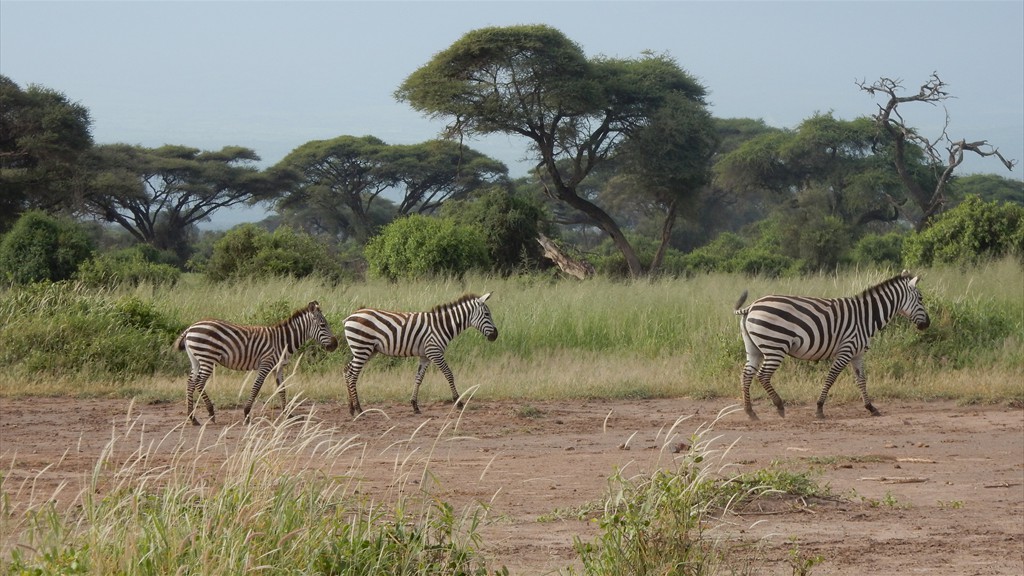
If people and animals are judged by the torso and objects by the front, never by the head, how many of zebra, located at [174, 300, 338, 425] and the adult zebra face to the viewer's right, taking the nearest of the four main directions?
2

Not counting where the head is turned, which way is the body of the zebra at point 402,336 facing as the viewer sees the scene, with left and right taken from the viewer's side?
facing to the right of the viewer

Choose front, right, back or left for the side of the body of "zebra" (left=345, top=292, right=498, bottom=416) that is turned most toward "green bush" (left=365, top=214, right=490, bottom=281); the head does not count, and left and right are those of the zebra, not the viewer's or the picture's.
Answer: left

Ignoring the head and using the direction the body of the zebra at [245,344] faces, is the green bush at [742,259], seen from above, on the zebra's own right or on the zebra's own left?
on the zebra's own left

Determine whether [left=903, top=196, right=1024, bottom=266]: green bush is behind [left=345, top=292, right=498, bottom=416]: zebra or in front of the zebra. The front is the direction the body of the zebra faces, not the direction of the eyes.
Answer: in front

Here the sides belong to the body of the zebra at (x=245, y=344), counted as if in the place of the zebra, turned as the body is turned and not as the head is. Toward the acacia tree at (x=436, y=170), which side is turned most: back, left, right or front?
left

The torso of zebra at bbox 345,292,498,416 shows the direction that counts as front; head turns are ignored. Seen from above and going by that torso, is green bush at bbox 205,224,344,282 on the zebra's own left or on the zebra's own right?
on the zebra's own left

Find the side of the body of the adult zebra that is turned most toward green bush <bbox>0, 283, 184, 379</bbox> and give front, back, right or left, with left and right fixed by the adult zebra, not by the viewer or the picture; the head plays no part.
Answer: back

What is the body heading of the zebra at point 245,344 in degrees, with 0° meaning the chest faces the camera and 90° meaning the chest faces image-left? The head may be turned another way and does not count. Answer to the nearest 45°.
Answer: approximately 270°

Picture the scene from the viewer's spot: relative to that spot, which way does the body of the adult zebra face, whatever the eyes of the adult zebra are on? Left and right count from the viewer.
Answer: facing to the right of the viewer

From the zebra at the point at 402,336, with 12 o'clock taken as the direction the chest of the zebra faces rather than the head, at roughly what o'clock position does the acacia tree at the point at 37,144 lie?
The acacia tree is roughly at 8 o'clock from the zebra.
